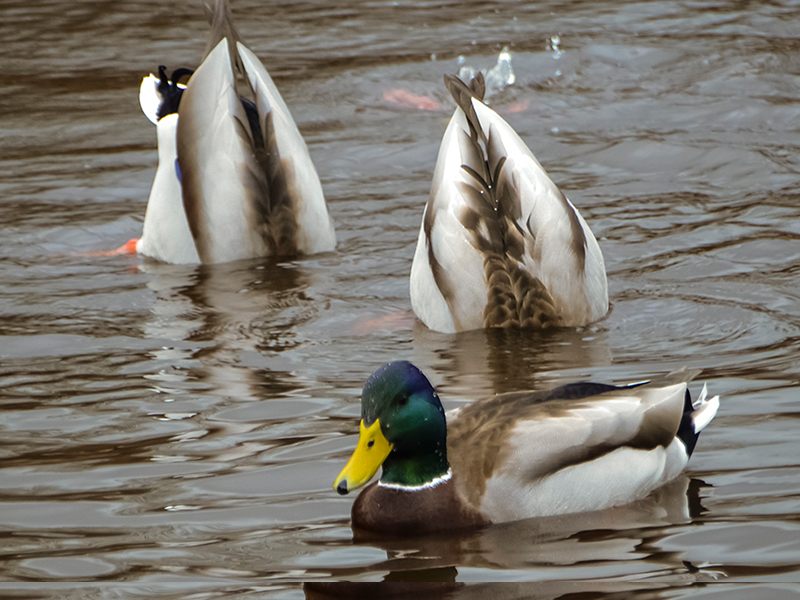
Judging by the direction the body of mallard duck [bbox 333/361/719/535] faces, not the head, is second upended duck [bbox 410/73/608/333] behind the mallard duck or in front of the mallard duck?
behind

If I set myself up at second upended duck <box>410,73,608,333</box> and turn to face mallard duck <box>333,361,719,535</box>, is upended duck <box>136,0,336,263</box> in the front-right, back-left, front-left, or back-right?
back-right

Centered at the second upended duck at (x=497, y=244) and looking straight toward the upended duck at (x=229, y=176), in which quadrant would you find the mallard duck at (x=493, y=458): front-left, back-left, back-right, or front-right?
back-left

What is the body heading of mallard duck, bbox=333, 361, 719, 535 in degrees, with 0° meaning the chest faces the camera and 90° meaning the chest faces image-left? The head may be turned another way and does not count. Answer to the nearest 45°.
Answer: approximately 45°

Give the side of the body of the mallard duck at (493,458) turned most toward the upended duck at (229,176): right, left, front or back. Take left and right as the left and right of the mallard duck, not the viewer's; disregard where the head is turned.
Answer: right
